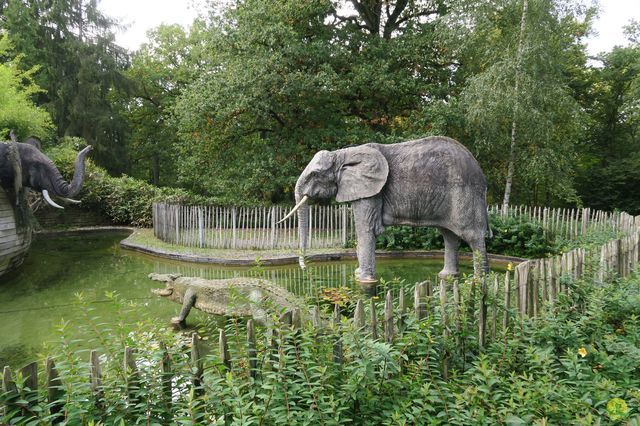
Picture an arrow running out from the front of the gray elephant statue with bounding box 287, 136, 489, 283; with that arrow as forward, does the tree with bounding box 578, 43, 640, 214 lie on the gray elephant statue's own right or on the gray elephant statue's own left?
on the gray elephant statue's own right

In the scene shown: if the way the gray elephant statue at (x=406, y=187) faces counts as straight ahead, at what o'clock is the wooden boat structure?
The wooden boat structure is roughly at 12 o'clock from the gray elephant statue.

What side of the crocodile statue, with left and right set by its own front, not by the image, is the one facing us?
left

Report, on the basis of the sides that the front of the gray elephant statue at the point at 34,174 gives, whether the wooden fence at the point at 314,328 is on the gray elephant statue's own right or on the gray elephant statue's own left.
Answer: on the gray elephant statue's own right

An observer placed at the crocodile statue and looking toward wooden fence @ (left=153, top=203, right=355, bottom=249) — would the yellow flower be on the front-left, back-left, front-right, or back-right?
back-right

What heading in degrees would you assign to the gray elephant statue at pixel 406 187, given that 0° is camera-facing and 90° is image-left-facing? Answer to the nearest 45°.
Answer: approximately 90°

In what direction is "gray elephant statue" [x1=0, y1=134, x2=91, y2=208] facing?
to the viewer's right

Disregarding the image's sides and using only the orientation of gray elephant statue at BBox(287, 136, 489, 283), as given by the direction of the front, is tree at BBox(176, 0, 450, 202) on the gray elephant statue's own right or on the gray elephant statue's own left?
on the gray elephant statue's own right
